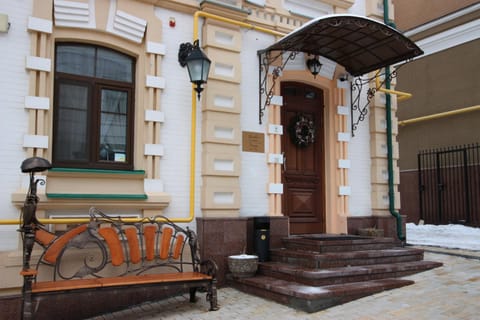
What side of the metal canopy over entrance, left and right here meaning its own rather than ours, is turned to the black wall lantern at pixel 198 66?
right

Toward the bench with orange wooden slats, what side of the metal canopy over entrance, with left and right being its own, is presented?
right

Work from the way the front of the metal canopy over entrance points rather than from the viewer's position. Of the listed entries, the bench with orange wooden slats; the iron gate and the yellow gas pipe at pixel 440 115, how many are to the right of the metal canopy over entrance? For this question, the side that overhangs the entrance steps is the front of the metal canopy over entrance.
1

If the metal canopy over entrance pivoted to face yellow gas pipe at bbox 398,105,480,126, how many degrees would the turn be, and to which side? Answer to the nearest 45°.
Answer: approximately 135° to its left

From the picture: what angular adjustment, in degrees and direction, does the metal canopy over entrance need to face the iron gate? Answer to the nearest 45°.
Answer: approximately 90° to its left

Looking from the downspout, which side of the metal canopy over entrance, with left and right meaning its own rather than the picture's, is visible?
left
